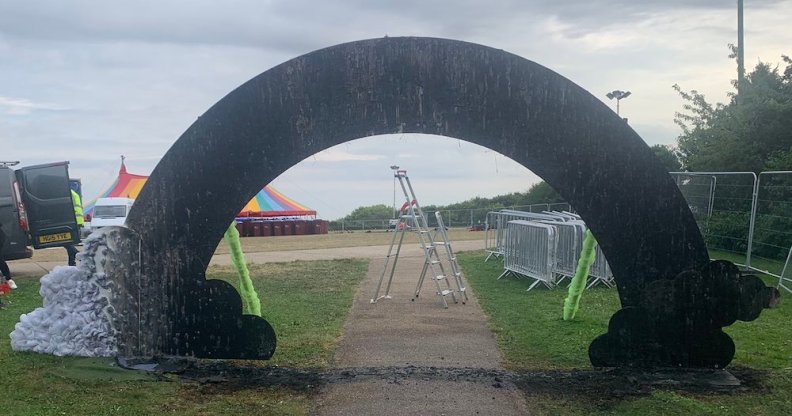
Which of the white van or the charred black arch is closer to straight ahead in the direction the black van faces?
the white van

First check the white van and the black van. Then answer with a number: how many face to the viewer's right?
0

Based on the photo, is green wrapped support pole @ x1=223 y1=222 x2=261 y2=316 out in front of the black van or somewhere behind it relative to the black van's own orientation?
behind

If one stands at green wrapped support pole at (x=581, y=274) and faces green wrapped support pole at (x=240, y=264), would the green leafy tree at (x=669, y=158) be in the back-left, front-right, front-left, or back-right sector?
back-right

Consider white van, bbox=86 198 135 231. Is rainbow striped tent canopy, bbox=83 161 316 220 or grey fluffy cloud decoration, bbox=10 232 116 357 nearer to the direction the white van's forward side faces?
the grey fluffy cloud decoration

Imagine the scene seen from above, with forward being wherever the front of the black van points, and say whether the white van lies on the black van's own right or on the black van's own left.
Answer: on the black van's own right

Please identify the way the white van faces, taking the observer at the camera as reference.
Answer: facing the viewer and to the left of the viewer

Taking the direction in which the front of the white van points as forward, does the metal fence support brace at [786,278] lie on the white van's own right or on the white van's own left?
on the white van's own left

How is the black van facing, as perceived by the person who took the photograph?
facing away from the viewer and to the left of the viewer
